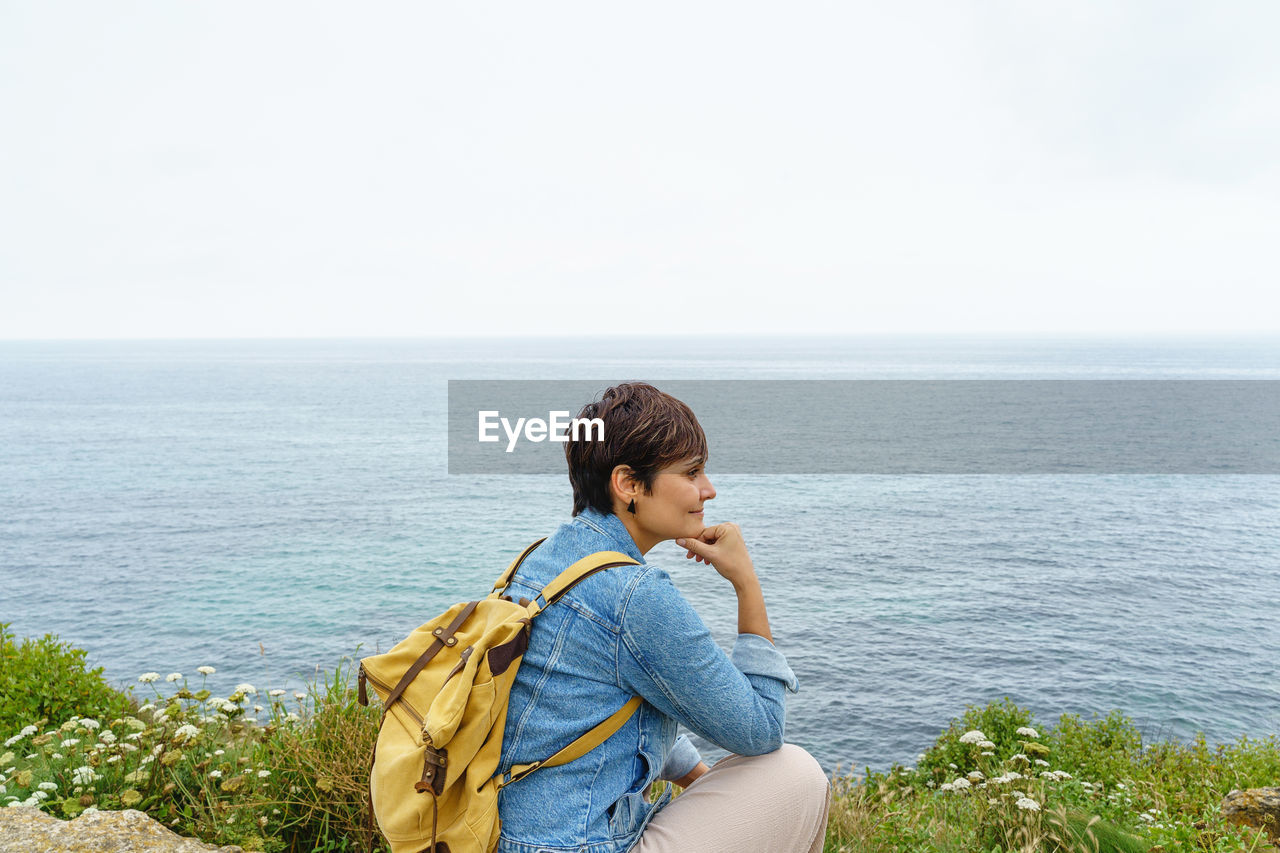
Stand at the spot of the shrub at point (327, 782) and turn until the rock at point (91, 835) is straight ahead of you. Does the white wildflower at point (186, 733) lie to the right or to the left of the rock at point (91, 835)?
right

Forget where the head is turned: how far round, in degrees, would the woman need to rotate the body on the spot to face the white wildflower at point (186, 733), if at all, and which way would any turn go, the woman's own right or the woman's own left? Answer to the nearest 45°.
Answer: approximately 135° to the woman's own left

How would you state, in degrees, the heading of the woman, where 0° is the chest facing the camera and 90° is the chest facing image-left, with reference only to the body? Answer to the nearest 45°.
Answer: approximately 270°

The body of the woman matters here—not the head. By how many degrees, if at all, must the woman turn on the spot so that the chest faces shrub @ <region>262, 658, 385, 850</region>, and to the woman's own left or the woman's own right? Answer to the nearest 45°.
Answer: approximately 135° to the woman's own left

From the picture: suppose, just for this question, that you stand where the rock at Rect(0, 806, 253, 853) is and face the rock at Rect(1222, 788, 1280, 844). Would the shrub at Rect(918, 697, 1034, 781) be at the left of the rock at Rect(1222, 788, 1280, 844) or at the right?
left

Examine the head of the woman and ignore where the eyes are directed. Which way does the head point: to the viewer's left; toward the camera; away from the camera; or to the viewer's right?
to the viewer's right
